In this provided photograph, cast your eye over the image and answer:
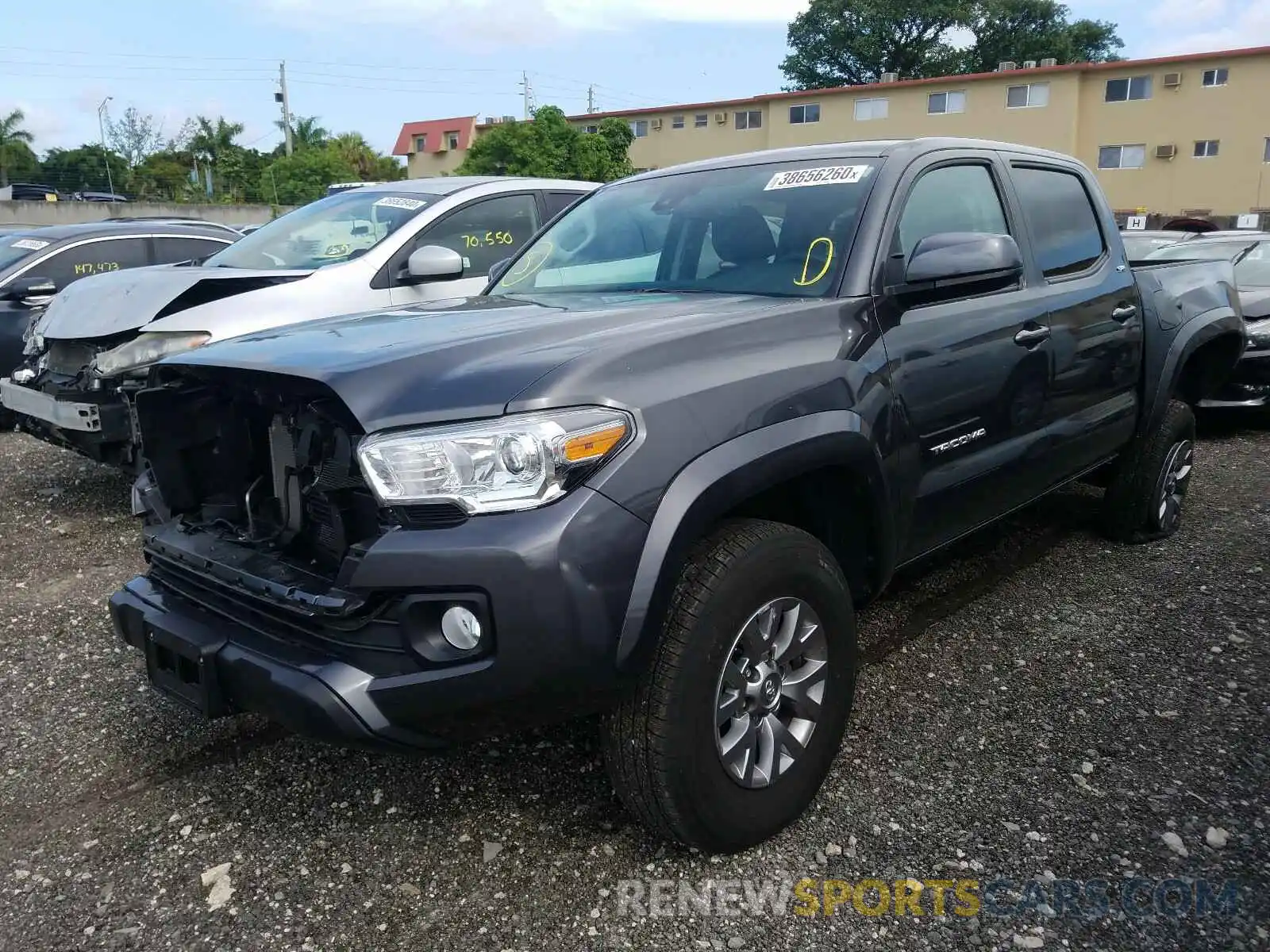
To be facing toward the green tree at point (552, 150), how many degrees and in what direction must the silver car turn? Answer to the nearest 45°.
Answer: approximately 135° to its right

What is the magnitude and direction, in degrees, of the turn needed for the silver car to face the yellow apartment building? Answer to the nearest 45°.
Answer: approximately 180°

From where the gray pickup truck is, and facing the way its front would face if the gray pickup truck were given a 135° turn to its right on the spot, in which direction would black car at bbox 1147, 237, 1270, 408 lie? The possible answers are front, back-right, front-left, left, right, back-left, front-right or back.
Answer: front-right

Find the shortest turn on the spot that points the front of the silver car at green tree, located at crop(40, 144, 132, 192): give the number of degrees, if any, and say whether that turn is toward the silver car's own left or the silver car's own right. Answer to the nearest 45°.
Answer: approximately 135° to the silver car's own right

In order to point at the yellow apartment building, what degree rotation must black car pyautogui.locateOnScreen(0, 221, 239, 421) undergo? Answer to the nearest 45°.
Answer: approximately 180°

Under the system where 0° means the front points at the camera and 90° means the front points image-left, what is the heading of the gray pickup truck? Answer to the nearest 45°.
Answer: approximately 45°

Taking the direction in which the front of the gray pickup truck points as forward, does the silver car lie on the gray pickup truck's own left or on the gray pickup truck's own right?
on the gray pickup truck's own right

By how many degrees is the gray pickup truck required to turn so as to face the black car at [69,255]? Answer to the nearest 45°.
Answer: approximately 90° to its right
